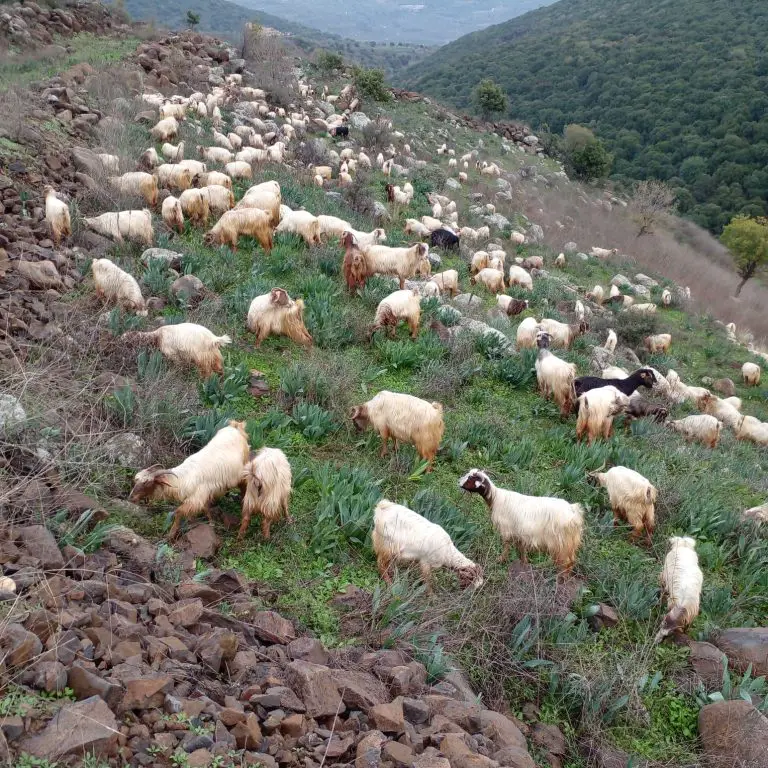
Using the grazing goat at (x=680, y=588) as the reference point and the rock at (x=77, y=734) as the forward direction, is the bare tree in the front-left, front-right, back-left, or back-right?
back-right

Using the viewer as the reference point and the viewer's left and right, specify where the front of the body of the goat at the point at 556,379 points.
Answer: facing away from the viewer and to the left of the viewer

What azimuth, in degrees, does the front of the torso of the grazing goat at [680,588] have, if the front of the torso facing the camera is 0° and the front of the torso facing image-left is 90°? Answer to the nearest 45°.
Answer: approximately 0°

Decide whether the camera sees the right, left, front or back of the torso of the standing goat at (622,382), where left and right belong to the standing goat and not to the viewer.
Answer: right

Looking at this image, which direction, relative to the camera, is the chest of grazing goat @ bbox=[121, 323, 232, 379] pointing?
to the viewer's left

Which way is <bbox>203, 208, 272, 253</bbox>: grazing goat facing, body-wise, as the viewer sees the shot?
to the viewer's left

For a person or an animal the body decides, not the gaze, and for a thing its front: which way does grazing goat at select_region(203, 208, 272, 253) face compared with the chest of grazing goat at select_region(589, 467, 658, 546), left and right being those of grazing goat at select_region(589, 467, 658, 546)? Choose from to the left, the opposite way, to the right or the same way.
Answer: to the left

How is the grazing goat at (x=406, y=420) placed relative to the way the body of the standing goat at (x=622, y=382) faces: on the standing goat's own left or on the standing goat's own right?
on the standing goat's own right

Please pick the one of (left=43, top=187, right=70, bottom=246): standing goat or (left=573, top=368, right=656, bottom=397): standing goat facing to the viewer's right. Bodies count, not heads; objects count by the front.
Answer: (left=573, top=368, right=656, bottom=397): standing goat

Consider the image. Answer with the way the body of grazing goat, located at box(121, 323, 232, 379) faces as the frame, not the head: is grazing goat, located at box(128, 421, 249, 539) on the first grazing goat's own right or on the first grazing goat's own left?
on the first grazing goat's own left

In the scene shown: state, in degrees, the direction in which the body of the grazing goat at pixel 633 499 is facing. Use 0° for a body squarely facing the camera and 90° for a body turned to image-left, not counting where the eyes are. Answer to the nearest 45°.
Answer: approximately 135°
